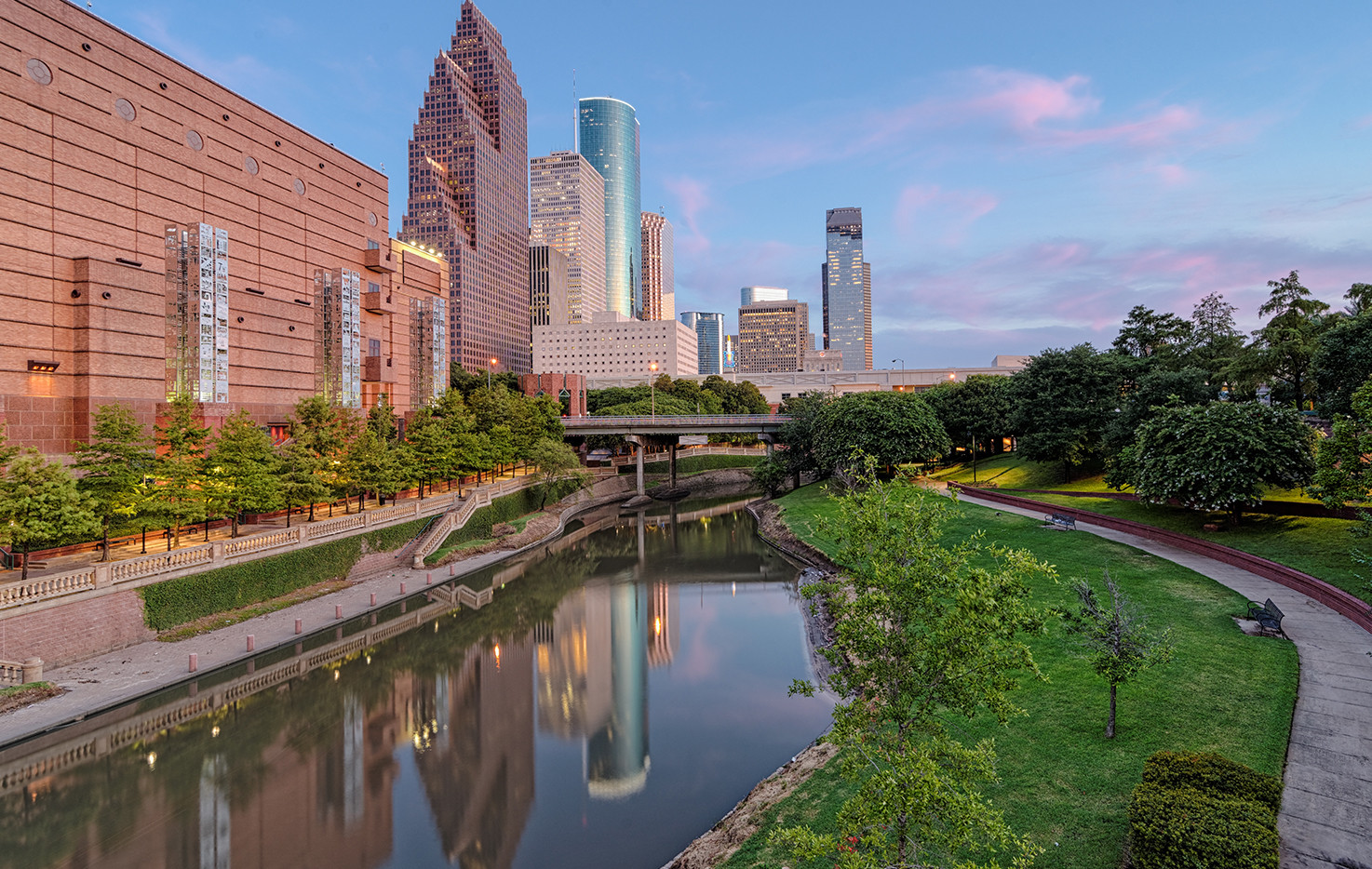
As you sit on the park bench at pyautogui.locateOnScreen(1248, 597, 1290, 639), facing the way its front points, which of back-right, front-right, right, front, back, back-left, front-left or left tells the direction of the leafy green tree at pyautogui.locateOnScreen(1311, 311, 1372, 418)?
back-right

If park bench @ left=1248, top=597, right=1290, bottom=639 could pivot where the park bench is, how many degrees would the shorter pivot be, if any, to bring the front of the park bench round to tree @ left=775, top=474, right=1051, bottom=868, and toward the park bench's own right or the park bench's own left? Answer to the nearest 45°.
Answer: approximately 45° to the park bench's own left

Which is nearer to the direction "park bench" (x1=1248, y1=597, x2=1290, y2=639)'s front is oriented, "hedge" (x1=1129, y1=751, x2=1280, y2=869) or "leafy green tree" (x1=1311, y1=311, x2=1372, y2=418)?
the hedge

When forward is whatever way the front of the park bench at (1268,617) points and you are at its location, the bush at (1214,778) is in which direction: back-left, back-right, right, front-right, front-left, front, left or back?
front-left

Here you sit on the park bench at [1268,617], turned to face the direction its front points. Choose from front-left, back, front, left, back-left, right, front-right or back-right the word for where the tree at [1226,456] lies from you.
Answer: back-right

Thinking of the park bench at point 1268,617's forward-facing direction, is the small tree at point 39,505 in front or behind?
in front

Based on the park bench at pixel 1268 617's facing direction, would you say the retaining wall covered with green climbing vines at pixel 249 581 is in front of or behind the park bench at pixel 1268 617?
in front

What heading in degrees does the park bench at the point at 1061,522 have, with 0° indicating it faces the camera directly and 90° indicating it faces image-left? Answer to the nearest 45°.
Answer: approximately 45°

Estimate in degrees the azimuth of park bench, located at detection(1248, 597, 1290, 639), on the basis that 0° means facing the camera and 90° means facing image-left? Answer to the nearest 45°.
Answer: approximately 45°

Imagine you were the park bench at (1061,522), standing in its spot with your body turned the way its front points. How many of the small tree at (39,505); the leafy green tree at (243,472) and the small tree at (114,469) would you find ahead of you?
3

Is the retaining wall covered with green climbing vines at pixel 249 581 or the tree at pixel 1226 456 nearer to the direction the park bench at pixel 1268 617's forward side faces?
the retaining wall covered with green climbing vines

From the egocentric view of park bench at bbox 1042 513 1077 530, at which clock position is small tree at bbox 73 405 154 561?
The small tree is roughly at 12 o'clock from the park bench.

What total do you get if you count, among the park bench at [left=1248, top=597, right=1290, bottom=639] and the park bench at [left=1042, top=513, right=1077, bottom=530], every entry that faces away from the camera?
0

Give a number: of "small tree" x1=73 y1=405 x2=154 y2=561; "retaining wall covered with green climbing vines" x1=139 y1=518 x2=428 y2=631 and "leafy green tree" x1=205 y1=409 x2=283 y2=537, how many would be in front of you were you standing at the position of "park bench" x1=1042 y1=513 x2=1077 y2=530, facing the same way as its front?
3
